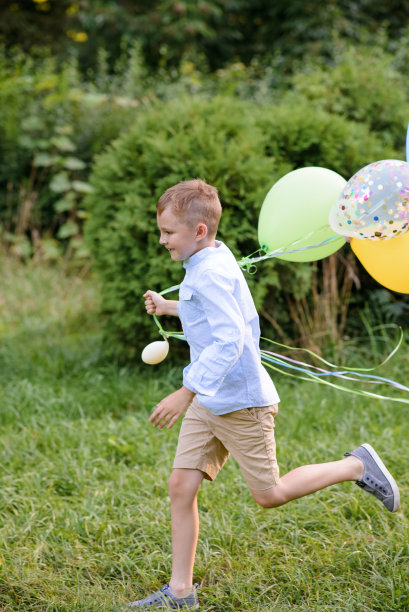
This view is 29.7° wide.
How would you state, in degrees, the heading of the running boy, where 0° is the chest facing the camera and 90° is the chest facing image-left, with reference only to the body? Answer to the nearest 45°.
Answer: approximately 90°

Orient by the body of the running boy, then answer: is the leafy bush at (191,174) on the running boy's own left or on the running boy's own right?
on the running boy's own right
